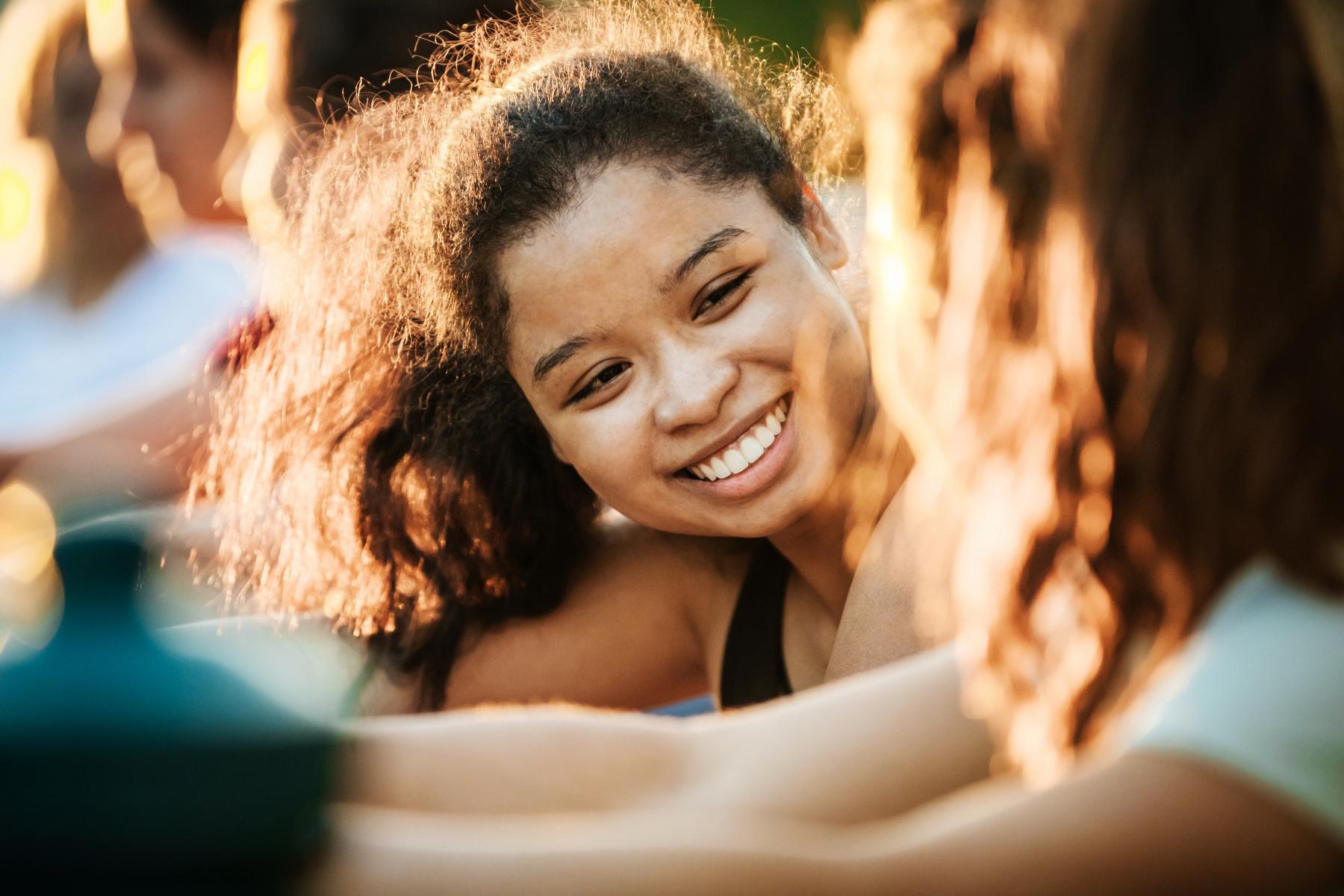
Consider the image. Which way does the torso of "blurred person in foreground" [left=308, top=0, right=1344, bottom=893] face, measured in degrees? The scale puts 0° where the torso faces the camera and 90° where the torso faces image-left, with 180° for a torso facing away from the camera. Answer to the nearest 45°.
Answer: approximately 90°

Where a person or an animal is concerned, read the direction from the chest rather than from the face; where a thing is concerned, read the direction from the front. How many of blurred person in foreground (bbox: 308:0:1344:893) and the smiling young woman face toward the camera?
1

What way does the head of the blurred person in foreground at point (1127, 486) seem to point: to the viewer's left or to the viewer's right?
to the viewer's left

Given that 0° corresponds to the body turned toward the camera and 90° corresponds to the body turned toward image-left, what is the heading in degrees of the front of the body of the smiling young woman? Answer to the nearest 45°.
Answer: approximately 0°
